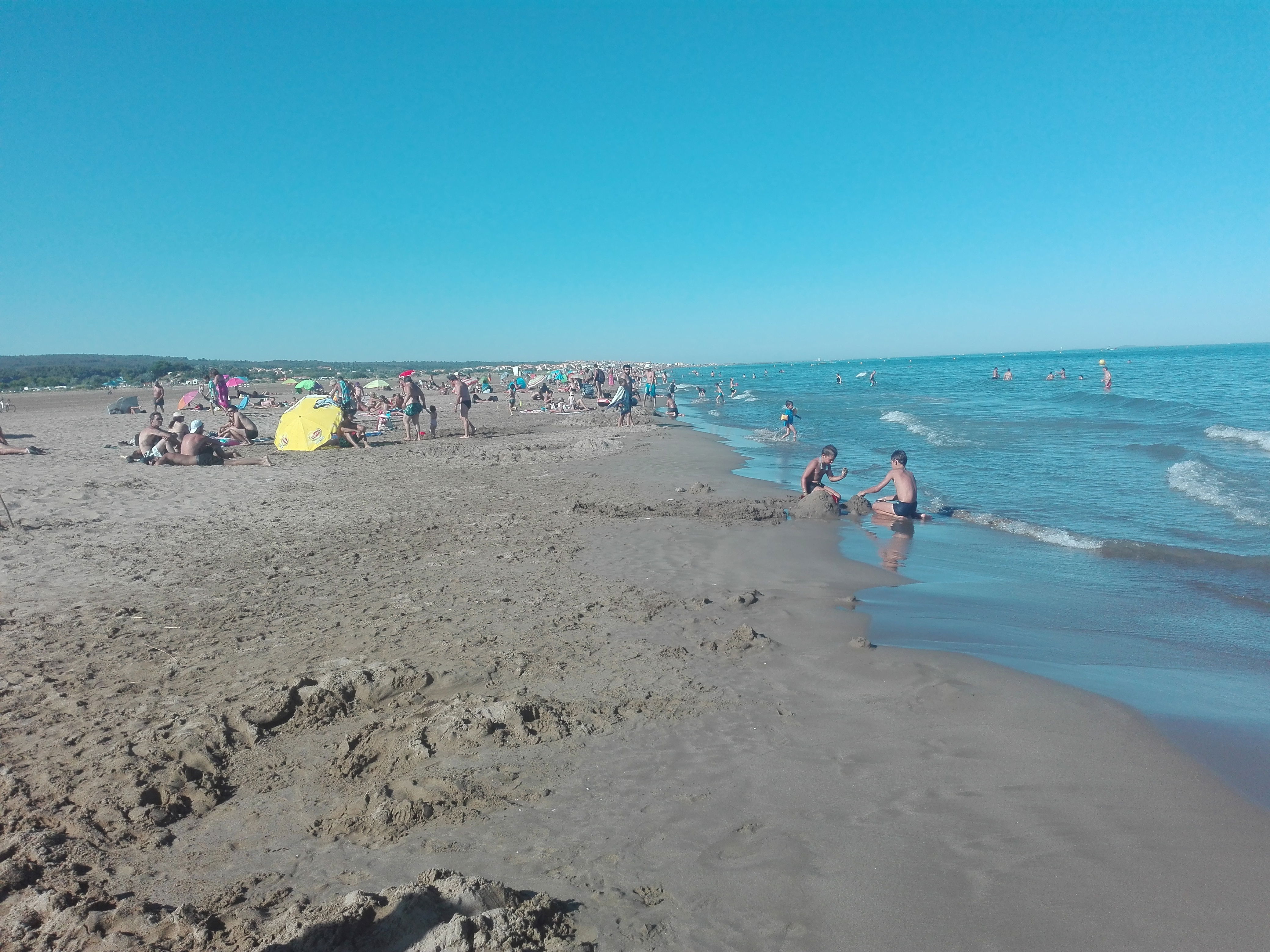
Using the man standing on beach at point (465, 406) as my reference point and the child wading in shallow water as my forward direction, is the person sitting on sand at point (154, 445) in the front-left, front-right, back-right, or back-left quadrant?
back-right

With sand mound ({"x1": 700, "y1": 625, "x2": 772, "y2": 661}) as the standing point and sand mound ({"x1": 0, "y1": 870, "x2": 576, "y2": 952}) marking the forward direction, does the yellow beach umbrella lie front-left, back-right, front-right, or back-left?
back-right

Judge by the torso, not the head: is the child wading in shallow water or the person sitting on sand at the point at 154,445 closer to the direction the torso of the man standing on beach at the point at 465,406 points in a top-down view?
the person sitting on sand

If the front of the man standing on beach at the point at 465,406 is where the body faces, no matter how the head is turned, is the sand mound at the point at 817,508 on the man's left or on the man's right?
on the man's left

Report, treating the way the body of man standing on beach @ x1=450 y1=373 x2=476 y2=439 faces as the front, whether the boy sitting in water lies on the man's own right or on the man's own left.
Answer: on the man's own left

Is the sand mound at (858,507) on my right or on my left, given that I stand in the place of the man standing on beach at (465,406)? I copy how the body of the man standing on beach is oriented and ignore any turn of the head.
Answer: on my left
